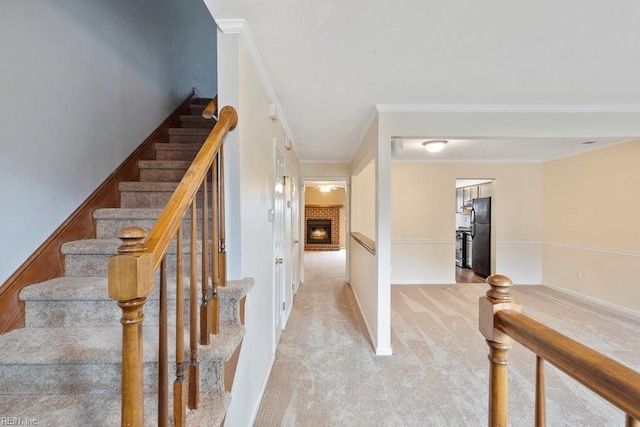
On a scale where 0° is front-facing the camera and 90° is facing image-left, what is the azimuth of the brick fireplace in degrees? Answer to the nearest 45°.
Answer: approximately 0°

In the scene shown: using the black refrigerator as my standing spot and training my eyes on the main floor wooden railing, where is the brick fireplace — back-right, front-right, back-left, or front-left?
back-right

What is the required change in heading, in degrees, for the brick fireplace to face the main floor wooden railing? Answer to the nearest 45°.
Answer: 0° — it already faces it

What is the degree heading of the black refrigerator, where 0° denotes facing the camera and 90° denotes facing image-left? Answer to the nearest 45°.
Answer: approximately 45°

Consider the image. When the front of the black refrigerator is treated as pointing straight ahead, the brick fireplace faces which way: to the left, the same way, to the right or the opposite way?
to the left

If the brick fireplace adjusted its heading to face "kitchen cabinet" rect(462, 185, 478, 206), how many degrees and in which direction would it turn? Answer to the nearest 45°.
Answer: approximately 45° to its left

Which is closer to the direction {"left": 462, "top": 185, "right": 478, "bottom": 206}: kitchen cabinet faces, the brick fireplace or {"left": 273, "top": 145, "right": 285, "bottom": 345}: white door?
the white door

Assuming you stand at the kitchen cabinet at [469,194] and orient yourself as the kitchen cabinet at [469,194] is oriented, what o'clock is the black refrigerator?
The black refrigerator is roughly at 10 o'clock from the kitchen cabinet.
